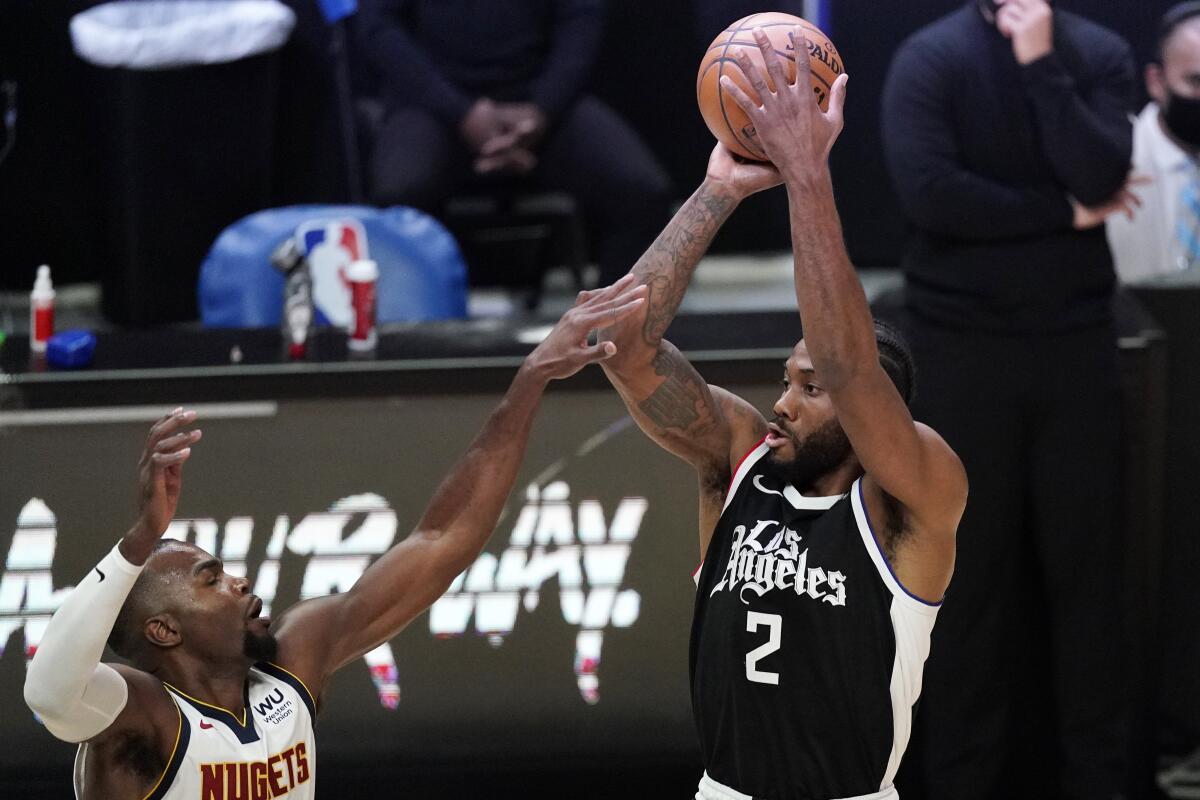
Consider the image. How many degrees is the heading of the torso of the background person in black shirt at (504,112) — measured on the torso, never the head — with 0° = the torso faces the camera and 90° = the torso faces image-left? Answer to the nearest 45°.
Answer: approximately 0°

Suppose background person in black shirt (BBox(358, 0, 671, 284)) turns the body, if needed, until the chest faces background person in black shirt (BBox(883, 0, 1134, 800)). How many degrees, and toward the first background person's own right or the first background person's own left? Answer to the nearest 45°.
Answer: approximately 45° to the first background person's own left

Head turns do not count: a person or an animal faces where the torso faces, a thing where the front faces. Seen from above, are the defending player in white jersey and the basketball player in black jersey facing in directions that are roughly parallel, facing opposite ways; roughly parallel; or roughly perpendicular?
roughly perpendicular

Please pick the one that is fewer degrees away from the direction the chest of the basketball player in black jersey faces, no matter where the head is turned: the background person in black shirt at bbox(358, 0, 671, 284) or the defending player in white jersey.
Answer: the defending player in white jersey

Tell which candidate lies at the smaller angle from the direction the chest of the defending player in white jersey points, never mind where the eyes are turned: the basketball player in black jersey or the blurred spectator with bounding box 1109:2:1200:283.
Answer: the basketball player in black jersey

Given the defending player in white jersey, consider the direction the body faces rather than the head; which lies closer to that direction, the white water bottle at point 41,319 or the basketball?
the basketball

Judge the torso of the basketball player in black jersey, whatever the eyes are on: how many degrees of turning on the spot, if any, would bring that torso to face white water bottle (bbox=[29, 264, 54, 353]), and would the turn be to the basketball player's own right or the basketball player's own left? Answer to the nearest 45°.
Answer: approximately 90° to the basketball player's own right

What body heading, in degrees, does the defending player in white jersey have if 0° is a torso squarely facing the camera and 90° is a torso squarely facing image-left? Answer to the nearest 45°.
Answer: approximately 315°

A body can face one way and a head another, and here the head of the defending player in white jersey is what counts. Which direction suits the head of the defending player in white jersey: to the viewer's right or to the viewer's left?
to the viewer's right
